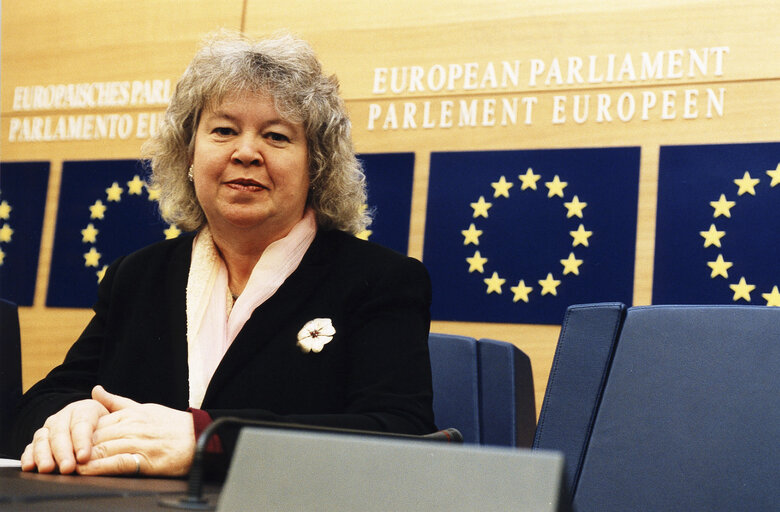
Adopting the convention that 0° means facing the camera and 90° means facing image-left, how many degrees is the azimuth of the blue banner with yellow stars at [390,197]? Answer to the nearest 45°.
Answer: approximately 0°

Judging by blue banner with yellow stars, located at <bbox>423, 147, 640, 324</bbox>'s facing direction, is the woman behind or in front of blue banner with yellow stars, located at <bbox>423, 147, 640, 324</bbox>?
in front

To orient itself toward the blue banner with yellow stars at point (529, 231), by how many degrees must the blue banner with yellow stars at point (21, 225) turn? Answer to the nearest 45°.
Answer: approximately 45° to its left

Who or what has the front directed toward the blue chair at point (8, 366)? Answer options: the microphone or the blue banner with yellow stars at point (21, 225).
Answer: the blue banner with yellow stars

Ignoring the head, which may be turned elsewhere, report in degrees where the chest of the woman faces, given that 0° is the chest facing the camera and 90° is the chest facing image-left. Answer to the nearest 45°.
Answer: approximately 45°
